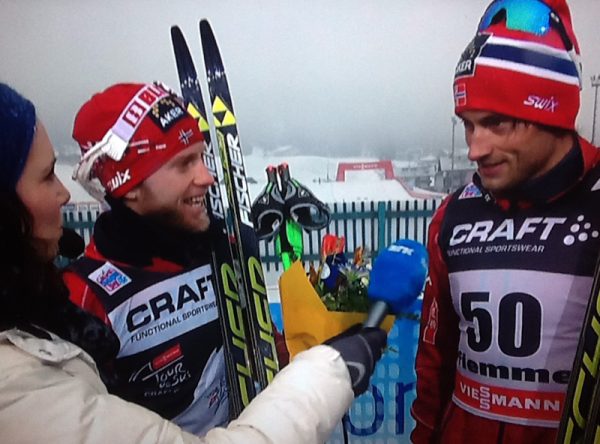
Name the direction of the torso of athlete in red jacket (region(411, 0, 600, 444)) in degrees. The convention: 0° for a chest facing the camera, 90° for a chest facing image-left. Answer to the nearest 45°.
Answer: approximately 45°

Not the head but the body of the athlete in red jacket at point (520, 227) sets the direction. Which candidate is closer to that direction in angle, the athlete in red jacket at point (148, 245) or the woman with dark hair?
the woman with dark hair

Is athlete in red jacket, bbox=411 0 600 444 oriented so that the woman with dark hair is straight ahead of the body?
yes

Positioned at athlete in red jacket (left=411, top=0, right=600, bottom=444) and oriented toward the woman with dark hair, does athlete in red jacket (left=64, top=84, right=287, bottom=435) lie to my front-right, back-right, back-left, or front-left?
front-right

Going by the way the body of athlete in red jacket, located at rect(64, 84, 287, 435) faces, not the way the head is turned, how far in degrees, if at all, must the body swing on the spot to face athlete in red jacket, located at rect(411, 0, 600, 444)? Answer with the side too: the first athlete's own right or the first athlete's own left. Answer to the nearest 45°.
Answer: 0° — they already face them

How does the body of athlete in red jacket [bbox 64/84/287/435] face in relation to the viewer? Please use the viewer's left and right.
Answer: facing the viewer and to the right of the viewer

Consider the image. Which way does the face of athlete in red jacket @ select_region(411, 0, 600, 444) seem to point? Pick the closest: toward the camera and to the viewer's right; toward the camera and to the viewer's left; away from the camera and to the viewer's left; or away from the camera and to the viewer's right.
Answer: toward the camera and to the viewer's left

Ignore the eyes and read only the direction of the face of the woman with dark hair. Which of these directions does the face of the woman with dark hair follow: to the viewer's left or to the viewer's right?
to the viewer's right

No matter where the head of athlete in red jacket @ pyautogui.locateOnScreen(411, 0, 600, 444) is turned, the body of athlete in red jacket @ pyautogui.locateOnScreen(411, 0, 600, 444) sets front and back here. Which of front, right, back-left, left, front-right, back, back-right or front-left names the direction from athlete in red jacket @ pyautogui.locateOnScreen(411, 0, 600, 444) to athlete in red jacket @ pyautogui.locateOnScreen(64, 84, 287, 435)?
front-right

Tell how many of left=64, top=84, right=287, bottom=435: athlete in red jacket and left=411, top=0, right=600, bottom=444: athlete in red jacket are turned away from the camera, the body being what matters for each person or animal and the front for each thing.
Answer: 0
